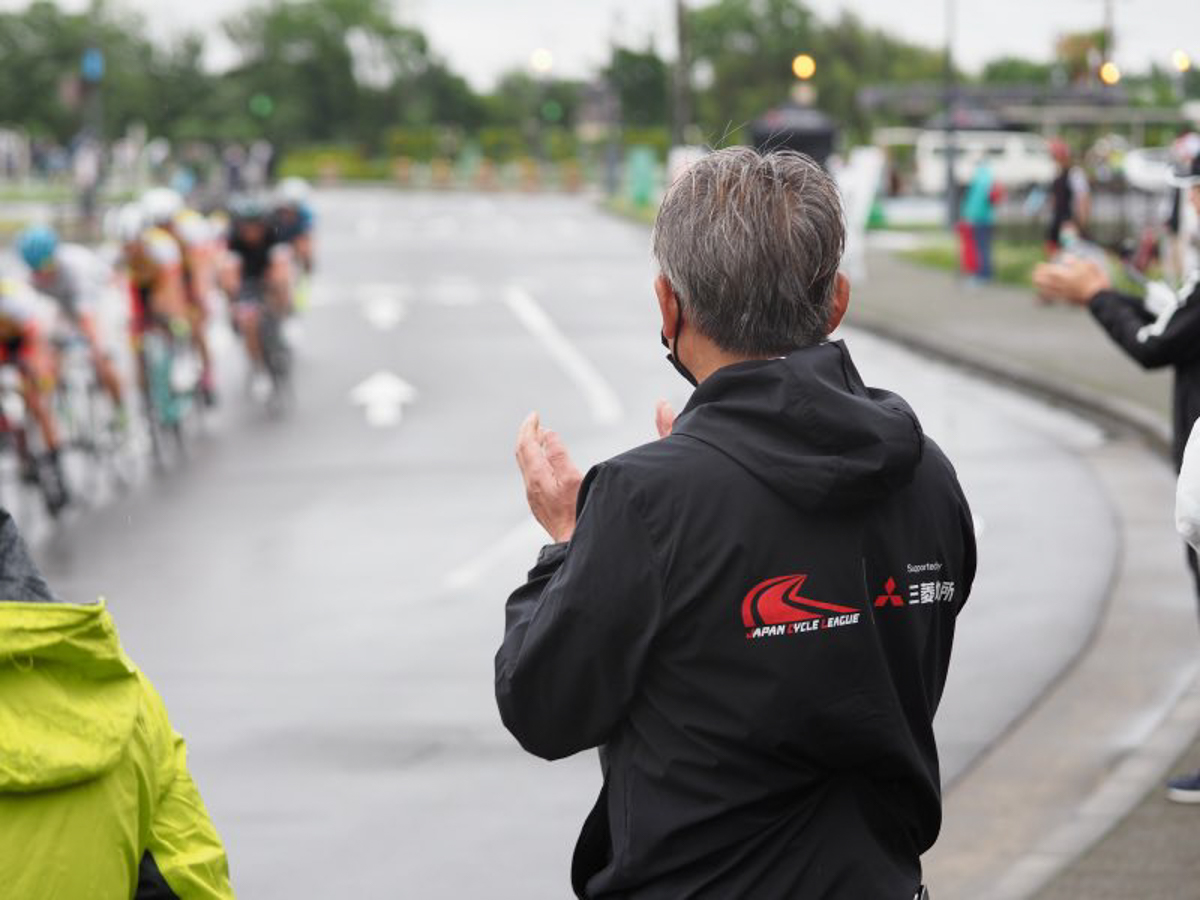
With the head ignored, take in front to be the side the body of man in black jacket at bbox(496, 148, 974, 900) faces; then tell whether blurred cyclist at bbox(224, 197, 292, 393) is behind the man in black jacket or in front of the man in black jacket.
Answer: in front

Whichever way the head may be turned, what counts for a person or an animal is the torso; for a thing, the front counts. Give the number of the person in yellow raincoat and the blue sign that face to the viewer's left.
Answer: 0

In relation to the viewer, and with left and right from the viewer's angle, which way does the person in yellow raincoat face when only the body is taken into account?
facing away from the viewer

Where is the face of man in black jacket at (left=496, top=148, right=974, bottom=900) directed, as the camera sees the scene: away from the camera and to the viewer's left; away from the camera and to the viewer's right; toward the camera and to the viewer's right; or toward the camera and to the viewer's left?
away from the camera and to the viewer's left

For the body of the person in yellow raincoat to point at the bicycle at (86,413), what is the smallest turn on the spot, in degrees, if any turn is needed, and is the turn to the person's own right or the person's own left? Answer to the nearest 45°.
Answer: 0° — they already face it

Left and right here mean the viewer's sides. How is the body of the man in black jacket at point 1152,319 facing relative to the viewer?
facing to the left of the viewer

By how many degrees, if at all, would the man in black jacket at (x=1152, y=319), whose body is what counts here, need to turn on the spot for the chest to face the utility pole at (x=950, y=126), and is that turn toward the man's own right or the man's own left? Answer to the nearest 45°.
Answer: approximately 90° to the man's own right

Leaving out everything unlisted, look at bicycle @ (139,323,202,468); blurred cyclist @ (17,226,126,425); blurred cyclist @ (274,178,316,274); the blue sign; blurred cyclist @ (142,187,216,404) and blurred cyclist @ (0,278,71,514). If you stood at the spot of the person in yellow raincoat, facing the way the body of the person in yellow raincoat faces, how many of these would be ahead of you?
6

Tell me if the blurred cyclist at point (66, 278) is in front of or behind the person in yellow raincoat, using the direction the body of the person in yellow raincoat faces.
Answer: in front
